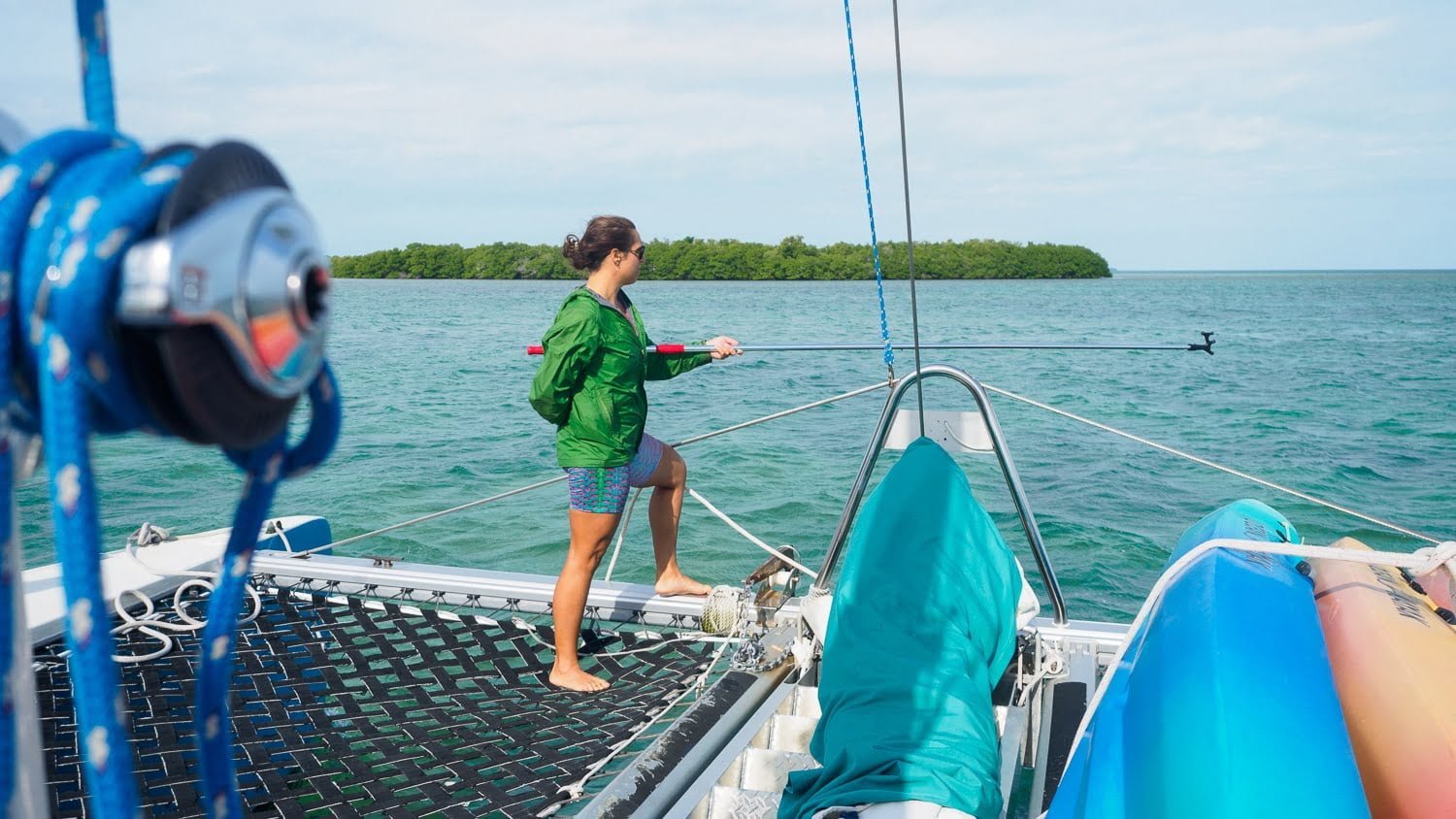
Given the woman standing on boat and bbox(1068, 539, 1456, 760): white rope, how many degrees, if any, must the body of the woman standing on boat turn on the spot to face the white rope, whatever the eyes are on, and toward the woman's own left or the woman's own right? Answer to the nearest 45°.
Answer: approximately 45° to the woman's own right

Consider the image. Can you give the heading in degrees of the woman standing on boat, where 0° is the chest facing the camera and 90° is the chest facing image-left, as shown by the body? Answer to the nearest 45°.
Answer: approximately 270°

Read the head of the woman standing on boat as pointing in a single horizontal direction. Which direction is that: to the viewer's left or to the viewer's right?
to the viewer's right

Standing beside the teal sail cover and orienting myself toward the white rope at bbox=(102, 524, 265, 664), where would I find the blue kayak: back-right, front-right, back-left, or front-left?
back-left

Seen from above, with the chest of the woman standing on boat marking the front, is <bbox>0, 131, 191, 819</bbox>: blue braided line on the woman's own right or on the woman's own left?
on the woman's own right
